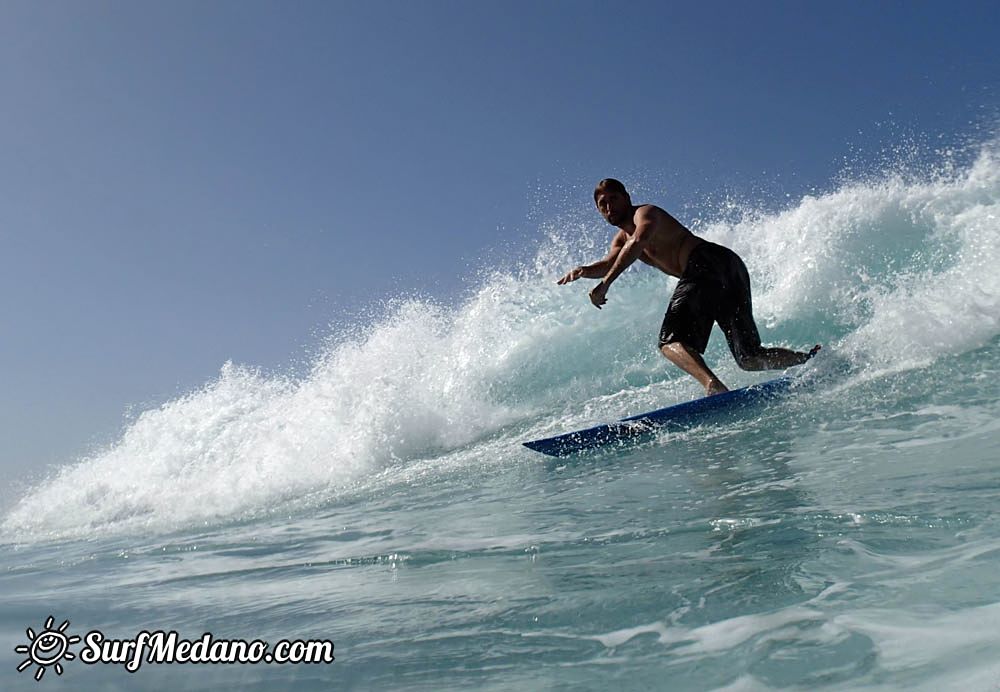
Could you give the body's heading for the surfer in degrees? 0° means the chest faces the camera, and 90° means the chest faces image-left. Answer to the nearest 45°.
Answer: approximately 90°
